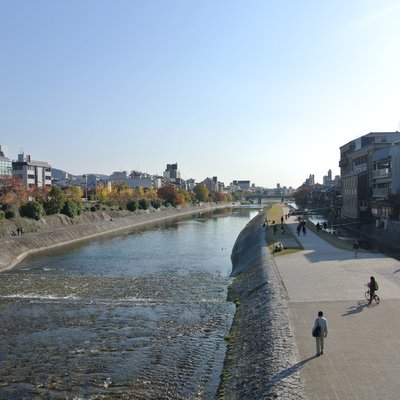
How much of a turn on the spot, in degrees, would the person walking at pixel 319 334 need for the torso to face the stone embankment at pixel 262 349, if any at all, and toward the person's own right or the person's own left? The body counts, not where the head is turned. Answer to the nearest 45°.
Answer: approximately 45° to the person's own left

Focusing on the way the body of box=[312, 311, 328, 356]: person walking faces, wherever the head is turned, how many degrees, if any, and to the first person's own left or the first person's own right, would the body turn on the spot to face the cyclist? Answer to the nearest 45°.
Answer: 0° — they already face them

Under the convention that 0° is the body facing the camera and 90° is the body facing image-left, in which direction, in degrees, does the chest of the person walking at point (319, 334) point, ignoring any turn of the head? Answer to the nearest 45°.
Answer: approximately 180°

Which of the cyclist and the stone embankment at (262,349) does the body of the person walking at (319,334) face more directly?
the cyclist
